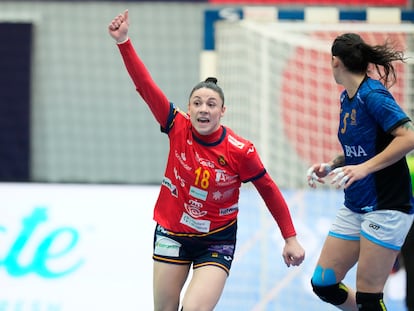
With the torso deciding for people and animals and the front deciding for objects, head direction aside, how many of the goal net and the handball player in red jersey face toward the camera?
2

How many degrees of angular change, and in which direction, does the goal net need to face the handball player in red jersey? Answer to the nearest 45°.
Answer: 0° — it already faces them

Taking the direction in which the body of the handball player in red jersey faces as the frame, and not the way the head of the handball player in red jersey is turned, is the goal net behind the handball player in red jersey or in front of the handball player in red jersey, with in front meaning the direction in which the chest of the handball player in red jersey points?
behind

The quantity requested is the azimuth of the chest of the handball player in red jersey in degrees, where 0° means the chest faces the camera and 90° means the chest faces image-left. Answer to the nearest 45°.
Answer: approximately 0°

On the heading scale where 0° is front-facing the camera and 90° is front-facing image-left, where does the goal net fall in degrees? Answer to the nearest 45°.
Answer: approximately 0°
